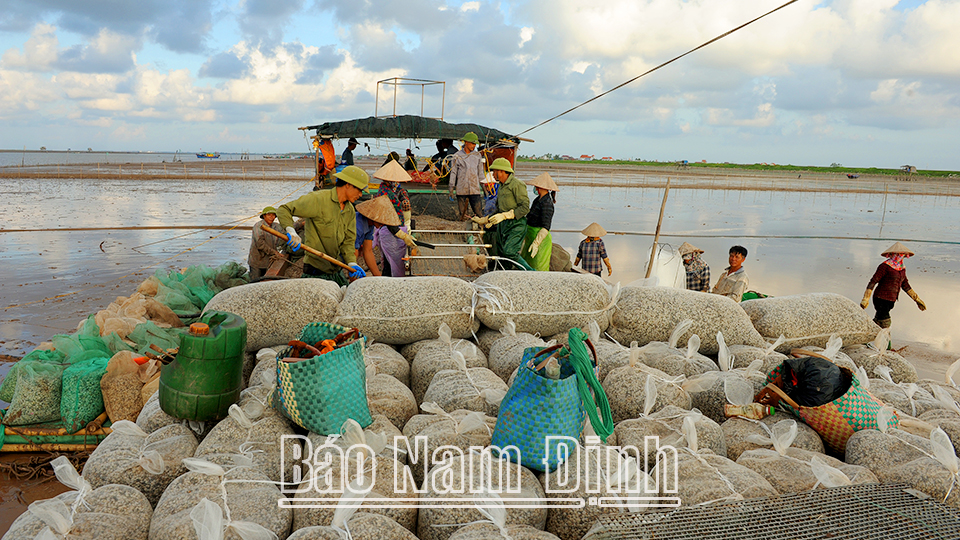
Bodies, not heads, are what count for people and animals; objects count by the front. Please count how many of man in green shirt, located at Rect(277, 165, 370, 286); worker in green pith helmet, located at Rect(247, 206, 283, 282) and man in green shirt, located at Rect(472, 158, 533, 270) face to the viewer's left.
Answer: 1

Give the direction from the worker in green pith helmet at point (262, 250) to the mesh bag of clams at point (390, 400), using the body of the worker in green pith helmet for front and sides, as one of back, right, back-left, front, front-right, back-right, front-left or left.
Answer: front-right

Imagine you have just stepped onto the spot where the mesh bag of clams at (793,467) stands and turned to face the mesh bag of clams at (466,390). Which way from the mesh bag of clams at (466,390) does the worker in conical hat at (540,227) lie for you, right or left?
right

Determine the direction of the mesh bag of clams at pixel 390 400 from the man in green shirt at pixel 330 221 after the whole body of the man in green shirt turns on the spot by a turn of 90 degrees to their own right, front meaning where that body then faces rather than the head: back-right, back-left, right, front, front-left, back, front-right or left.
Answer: front-left

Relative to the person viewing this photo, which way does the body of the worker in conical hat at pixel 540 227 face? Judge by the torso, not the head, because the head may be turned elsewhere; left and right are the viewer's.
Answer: facing to the left of the viewer

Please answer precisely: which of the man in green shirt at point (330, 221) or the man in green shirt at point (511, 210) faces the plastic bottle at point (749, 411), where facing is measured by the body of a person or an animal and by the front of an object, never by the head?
the man in green shirt at point (330, 221)

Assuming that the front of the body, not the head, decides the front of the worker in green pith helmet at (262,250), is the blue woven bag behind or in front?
in front

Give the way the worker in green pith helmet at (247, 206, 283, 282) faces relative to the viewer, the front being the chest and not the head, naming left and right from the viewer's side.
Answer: facing the viewer and to the right of the viewer

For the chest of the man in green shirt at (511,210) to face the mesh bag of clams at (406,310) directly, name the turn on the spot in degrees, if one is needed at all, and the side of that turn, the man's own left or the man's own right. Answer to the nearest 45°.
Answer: approximately 90° to the man's own left

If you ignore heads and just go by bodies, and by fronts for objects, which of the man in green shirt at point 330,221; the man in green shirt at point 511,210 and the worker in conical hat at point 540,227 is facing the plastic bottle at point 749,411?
the man in green shirt at point 330,221

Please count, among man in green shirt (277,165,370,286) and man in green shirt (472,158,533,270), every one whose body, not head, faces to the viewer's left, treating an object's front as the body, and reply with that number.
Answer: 1

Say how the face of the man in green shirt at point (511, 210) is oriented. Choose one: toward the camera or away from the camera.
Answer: toward the camera

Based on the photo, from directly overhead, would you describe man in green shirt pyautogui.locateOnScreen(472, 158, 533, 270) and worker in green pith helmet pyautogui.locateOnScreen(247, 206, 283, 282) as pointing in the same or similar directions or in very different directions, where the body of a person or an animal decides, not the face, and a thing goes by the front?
very different directions

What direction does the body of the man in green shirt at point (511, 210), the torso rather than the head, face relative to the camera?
to the viewer's left

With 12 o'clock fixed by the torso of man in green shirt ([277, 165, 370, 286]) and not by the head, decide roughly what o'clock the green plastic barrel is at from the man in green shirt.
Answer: The green plastic barrel is roughly at 2 o'clock from the man in green shirt.

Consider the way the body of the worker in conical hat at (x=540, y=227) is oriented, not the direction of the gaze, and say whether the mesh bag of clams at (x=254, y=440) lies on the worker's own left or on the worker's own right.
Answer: on the worker's own left

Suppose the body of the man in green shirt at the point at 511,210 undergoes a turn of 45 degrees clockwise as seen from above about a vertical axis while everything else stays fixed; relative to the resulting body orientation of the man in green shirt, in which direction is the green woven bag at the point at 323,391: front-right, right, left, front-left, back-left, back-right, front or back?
back-left
